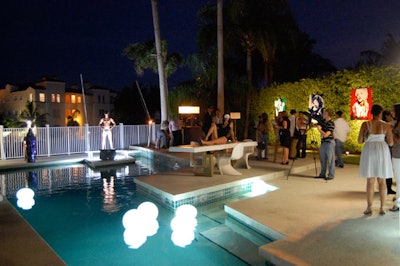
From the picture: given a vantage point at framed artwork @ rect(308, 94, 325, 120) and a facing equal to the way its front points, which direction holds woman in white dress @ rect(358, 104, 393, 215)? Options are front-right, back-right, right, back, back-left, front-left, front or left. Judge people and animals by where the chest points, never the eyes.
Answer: front

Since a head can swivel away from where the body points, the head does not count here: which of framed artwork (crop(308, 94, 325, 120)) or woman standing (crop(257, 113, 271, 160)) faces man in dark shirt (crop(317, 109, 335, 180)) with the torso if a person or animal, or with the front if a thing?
the framed artwork

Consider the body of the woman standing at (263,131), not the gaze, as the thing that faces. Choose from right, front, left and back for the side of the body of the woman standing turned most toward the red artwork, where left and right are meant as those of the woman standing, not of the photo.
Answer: right

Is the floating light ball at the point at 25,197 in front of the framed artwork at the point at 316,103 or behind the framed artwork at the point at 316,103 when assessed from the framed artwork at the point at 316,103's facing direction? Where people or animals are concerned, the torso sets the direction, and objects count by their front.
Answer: in front

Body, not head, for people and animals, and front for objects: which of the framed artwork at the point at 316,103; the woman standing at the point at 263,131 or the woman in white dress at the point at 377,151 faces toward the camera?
the framed artwork

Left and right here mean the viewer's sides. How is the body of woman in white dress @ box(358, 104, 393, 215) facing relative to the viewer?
facing away from the viewer

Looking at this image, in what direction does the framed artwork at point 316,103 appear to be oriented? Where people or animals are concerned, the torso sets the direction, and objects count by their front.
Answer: toward the camera

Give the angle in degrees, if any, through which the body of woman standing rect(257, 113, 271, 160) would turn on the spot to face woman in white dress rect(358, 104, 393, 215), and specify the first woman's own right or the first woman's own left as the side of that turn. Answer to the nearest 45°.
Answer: approximately 180°

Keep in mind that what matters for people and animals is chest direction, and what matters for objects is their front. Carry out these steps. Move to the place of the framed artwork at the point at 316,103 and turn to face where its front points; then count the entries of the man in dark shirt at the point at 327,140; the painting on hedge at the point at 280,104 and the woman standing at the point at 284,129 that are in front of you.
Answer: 2

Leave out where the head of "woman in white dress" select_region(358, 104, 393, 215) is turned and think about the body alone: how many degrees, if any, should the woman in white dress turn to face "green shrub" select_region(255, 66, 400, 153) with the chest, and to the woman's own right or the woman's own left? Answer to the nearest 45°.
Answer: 0° — they already face it

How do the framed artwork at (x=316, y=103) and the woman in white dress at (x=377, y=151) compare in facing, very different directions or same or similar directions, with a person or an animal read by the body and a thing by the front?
very different directions

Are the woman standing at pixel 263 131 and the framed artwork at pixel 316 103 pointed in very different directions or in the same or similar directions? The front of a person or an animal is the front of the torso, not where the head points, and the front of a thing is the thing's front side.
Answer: very different directions

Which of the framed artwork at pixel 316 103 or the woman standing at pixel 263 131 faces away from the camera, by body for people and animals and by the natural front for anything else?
the woman standing

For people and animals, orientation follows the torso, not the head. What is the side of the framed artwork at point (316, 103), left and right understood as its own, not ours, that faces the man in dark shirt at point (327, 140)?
front
